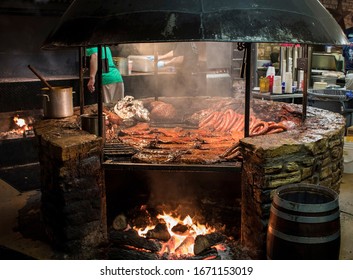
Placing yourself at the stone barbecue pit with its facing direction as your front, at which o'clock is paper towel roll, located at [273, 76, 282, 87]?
The paper towel roll is roughly at 7 o'clock from the stone barbecue pit.

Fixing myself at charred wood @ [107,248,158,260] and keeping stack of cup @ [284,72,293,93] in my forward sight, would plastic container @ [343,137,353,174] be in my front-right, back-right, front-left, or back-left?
front-right

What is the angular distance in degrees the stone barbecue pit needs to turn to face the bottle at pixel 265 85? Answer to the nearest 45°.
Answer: approximately 135° to its left

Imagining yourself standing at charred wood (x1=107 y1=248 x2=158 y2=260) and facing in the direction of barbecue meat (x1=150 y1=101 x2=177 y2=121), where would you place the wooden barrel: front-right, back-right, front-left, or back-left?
back-right

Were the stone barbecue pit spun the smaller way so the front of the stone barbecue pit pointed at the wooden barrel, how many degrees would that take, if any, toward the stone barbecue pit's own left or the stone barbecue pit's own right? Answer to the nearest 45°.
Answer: approximately 45° to the stone barbecue pit's own left

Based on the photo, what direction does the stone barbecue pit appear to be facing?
toward the camera

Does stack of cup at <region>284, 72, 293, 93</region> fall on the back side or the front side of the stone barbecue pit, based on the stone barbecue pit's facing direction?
on the back side

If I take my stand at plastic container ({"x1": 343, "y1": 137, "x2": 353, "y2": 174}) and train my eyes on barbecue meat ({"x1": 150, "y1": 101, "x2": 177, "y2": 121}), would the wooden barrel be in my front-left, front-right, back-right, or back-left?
front-left
